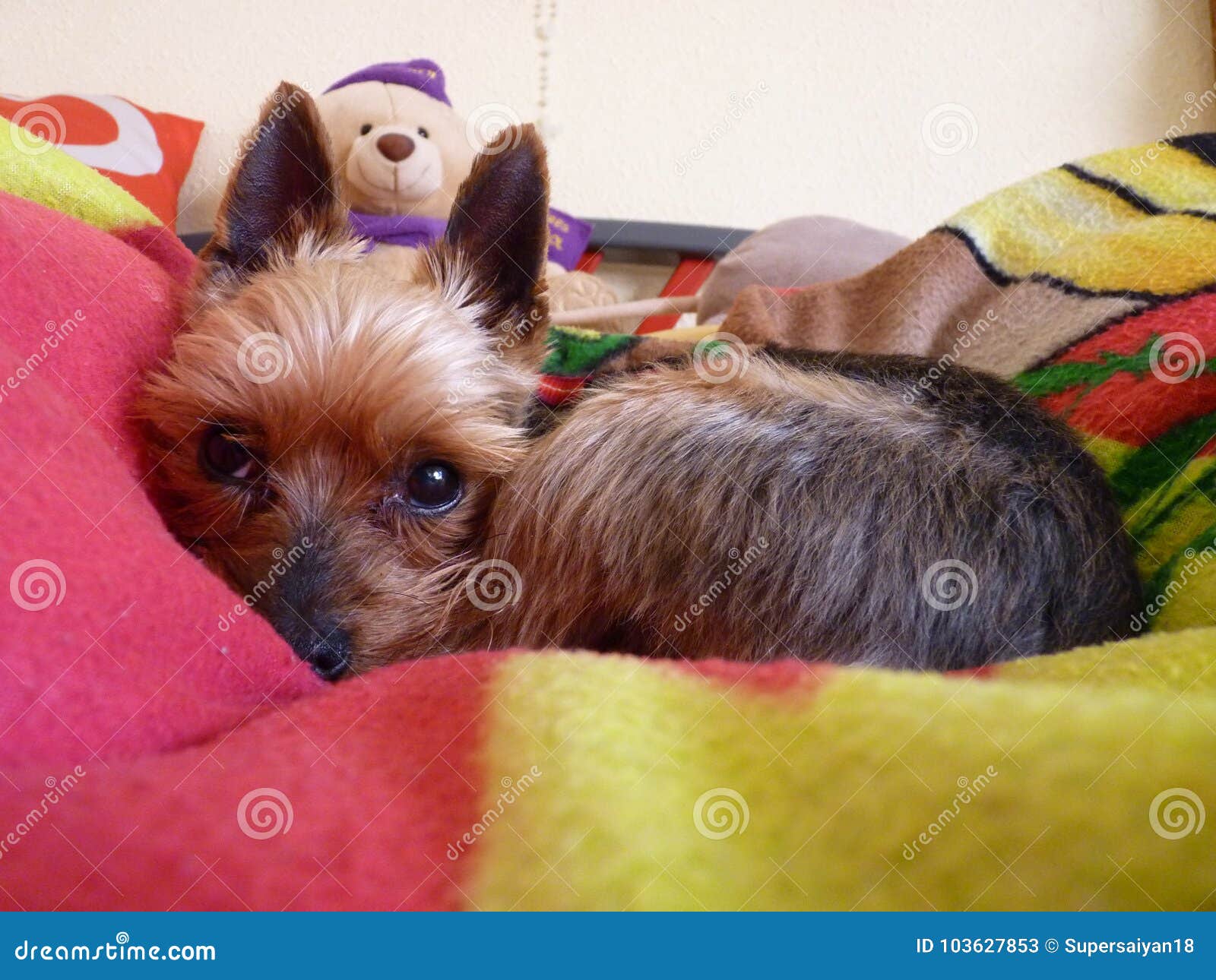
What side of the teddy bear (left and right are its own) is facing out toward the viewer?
front

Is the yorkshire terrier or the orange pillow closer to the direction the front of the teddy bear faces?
the yorkshire terrier

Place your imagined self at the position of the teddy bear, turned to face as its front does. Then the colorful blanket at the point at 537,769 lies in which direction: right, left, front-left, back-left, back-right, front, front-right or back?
front

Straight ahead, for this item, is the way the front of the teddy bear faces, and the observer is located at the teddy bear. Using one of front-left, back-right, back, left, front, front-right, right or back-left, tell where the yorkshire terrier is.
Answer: front

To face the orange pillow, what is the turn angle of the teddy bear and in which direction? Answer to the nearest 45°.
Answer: approximately 90° to its right
